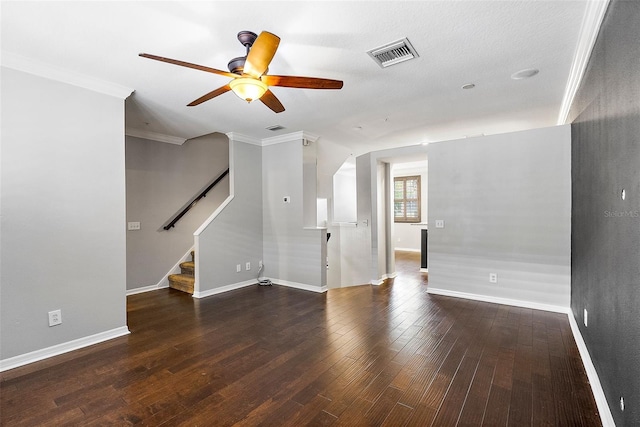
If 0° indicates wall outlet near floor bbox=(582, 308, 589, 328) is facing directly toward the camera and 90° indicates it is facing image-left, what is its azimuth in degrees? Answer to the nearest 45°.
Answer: approximately 90°

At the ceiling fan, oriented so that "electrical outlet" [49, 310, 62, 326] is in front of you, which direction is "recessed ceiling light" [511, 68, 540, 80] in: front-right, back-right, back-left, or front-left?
back-right

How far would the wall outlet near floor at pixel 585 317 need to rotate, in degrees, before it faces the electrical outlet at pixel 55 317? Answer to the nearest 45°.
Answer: approximately 45° to its left

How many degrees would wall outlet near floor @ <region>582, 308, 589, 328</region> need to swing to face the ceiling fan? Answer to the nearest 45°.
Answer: approximately 45° to its left
